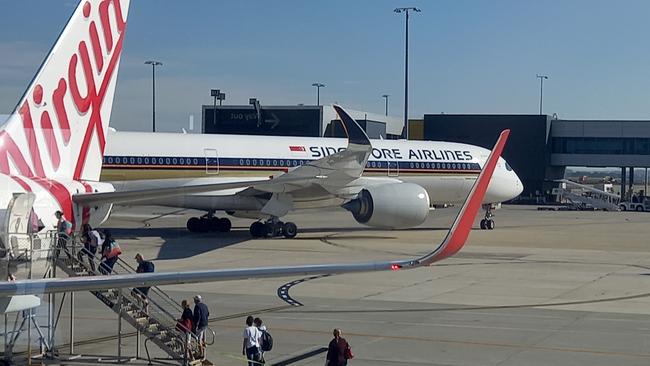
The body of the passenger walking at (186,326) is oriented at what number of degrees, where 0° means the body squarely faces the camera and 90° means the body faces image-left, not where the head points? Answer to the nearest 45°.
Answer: approximately 90°

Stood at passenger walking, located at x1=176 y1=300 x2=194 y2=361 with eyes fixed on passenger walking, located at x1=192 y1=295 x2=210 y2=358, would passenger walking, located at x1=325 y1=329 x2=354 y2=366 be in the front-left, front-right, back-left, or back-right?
front-right

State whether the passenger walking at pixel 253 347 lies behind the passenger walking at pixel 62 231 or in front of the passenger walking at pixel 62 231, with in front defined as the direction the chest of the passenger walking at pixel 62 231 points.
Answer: behind

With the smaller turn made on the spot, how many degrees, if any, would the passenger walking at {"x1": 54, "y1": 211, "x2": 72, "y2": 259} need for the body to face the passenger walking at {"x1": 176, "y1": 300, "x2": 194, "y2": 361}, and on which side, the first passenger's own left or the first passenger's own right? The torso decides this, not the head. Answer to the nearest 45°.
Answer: approximately 135° to the first passenger's own right

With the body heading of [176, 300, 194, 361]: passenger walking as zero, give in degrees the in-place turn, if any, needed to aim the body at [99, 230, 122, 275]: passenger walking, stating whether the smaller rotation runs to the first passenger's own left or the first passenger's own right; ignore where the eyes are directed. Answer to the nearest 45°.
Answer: approximately 45° to the first passenger's own right

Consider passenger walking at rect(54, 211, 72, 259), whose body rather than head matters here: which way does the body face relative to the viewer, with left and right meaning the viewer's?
facing to the left of the viewer

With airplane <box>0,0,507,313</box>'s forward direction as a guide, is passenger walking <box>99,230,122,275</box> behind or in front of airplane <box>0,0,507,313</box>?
behind

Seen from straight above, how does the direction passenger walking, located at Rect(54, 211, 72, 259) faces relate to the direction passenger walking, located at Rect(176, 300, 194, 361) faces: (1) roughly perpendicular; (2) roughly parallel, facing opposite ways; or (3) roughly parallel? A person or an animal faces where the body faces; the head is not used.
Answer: roughly parallel
